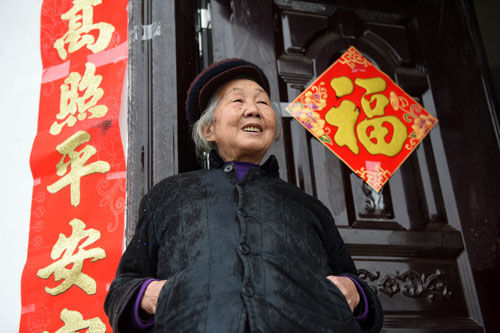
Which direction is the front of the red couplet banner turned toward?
toward the camera

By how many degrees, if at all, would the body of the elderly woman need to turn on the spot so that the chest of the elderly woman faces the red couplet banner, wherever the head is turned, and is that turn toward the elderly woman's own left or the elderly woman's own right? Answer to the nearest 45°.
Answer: approximately 135° to the elderly woman's own right

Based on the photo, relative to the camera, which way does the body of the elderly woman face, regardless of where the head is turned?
toward the camera

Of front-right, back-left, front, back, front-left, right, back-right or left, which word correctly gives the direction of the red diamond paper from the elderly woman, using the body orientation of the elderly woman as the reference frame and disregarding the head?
back-left

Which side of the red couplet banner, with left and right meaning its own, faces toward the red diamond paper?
left

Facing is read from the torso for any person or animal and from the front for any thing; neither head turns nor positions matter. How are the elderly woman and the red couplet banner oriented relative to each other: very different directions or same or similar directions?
same or similar directions

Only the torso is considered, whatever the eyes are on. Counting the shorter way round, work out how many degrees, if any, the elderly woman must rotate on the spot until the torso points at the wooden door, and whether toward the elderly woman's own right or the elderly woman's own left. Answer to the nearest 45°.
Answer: approximately 135° to the elderly woman's own left

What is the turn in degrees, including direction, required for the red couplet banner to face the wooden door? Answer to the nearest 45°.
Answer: approximately 90° to its left

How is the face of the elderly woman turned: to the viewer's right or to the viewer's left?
to the viewer's right

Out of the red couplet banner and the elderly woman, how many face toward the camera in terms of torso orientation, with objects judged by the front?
2
